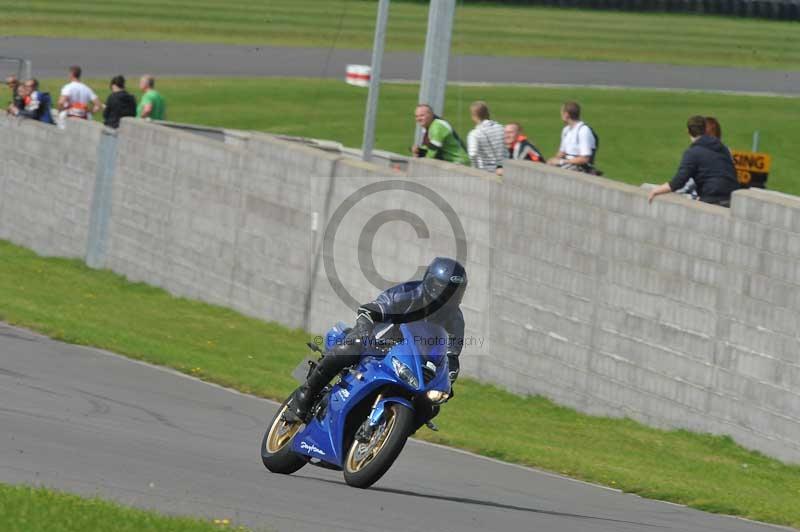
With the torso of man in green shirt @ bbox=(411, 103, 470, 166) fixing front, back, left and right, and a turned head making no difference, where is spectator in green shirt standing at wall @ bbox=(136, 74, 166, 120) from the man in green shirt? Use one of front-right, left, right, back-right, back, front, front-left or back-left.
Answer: right

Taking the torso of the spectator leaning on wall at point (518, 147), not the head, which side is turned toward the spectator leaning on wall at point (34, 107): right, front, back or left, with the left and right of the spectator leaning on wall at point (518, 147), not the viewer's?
right

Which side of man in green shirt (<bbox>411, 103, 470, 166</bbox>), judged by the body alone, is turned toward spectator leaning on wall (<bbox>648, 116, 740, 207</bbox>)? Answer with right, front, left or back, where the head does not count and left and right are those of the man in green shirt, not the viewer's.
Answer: left

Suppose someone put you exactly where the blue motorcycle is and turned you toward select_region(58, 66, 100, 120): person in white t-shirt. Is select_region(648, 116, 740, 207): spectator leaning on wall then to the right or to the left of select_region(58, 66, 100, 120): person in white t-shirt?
right

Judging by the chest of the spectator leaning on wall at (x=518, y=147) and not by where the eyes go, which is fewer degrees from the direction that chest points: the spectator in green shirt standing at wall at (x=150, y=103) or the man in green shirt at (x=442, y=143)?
the man in green shirt

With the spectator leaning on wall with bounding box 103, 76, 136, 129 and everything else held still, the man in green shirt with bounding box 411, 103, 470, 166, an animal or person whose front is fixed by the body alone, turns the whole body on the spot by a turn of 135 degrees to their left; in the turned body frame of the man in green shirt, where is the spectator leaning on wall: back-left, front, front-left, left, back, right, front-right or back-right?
back-left

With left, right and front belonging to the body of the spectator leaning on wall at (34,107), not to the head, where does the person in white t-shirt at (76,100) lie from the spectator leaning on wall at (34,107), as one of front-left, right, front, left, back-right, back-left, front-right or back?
left

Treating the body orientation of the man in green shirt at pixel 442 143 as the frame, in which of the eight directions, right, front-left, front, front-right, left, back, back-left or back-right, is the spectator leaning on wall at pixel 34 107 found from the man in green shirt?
right

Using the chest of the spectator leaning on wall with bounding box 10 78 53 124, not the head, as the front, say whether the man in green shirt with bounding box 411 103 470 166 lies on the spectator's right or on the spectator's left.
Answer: on the spectator's left

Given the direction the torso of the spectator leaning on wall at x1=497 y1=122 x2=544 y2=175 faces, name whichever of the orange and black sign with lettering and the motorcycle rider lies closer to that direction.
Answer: the motorcycle rider

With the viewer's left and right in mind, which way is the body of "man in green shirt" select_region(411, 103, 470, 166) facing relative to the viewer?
facing the viewer and to the left of the viewer

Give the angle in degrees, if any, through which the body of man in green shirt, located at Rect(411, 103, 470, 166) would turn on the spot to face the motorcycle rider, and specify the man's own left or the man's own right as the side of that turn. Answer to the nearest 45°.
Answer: approximately 45° to the man's own left

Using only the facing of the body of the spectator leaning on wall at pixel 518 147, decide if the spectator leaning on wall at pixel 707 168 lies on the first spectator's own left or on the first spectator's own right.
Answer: on the first spectator's own left
